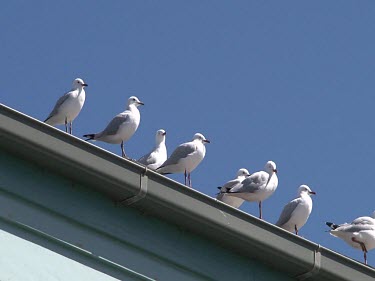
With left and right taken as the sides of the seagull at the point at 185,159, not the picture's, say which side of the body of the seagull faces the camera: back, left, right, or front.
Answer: right

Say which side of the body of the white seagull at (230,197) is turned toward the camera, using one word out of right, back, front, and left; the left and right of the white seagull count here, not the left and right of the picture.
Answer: right

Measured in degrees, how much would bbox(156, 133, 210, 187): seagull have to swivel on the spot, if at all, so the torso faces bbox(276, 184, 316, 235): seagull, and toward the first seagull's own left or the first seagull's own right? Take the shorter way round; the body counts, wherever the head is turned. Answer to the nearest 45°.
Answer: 0° — it already faces it

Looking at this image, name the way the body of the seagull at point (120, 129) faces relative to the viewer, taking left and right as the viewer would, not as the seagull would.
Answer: facing to the right of the viewer

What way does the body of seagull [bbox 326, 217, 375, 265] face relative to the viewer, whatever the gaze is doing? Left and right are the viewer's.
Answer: facing to the right of the viewer

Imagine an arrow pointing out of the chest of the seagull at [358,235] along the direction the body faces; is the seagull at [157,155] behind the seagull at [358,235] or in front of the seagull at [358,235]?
behind
